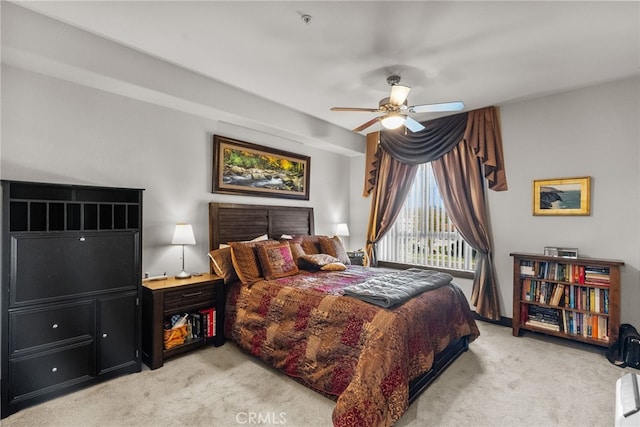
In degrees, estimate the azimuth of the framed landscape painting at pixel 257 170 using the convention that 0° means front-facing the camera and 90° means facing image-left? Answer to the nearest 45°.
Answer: approximately 315°

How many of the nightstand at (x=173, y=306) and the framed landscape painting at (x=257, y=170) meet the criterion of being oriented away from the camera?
0

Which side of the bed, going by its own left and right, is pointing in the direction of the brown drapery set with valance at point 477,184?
left

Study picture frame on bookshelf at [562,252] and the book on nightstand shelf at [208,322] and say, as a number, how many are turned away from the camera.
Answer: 0

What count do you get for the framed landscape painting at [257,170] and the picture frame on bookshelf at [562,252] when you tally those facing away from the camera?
0

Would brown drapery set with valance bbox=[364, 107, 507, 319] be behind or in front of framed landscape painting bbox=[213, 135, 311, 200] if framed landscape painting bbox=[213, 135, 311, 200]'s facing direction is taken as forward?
in front

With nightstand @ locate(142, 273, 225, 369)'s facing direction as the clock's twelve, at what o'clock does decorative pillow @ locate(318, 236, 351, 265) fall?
The decorative pillow is roughly at 10 o'clock from the nightstand.

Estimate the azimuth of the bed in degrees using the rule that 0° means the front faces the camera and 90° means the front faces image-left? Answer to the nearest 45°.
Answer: approximately 315°

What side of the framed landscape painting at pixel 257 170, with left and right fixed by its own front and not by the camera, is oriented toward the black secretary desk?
right

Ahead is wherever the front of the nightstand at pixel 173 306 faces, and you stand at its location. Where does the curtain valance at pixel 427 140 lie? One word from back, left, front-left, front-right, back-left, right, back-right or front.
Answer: front-left

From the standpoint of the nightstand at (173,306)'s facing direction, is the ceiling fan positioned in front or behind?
in front

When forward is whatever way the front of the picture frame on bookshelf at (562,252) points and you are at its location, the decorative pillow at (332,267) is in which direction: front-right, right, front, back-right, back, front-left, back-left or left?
front-right

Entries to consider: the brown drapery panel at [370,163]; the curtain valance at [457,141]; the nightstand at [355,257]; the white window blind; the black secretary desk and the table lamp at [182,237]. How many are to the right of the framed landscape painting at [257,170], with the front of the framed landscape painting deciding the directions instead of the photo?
2

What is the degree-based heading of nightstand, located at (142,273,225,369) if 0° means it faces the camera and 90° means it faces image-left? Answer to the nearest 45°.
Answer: approximately 315°
